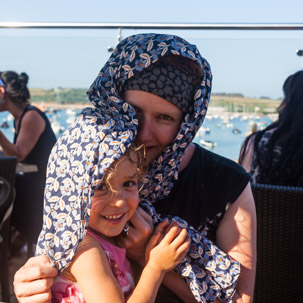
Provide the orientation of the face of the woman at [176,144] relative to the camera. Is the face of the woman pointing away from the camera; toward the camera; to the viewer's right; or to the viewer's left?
toward the camera

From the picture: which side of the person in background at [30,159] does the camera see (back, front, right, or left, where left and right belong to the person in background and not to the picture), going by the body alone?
left

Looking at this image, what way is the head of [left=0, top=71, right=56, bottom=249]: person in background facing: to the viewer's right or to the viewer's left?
to the viewer's left

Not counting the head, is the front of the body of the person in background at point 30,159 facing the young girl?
no

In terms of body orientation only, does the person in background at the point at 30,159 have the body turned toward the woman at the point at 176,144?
no
